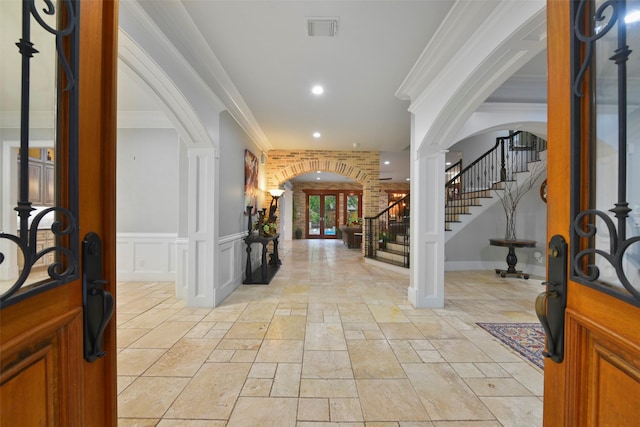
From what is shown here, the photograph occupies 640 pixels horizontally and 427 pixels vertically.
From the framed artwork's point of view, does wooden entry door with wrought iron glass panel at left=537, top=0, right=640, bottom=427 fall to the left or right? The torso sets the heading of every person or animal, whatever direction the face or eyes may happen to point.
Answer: on its right

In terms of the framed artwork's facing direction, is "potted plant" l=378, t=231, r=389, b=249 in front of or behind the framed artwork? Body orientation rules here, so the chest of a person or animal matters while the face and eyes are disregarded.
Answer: in front

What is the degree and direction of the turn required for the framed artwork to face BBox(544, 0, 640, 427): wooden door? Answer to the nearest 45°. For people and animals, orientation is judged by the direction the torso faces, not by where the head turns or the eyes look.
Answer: approximately 90° to its right

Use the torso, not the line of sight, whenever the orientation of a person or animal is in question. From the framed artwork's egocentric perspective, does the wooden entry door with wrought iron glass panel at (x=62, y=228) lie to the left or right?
on its right

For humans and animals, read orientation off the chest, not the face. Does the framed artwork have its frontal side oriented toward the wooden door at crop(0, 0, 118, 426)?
no

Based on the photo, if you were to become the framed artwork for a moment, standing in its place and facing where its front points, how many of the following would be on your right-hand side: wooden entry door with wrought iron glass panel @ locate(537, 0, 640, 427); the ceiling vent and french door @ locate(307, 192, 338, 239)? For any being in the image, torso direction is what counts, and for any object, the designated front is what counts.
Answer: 2

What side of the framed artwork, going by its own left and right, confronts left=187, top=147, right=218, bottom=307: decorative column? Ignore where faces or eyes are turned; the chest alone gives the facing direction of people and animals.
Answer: right

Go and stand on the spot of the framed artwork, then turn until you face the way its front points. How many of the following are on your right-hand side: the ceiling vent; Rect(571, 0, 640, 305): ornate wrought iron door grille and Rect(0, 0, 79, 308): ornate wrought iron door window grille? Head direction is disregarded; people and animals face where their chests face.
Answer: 3

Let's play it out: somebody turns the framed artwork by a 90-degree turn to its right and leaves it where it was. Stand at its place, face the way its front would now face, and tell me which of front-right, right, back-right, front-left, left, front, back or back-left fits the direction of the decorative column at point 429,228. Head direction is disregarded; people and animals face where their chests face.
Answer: front-left

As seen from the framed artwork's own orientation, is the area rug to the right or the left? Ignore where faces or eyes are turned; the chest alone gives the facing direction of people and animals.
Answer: on its right

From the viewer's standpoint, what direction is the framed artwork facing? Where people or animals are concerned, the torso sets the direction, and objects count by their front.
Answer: to the viewer's right

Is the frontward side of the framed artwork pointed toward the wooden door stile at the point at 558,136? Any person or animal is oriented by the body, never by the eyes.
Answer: no

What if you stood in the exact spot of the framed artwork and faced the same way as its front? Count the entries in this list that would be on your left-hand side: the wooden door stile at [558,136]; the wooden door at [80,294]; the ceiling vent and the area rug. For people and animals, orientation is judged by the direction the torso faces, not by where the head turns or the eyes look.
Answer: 0

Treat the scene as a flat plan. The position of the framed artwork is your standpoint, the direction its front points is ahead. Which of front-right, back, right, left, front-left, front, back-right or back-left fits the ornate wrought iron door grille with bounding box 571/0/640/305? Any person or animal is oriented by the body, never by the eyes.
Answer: right

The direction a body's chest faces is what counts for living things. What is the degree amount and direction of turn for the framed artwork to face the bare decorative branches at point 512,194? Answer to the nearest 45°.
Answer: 0° — it already faces it

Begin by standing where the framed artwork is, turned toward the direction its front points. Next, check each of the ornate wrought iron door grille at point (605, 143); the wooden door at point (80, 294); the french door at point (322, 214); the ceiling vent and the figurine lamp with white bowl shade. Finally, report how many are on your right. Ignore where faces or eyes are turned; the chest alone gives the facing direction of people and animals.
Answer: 3

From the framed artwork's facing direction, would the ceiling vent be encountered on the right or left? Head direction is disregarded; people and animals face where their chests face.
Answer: on its right

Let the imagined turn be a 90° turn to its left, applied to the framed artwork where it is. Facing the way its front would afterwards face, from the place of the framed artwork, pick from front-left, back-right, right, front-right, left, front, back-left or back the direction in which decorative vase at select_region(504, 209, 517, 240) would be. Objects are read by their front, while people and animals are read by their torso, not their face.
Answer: right
